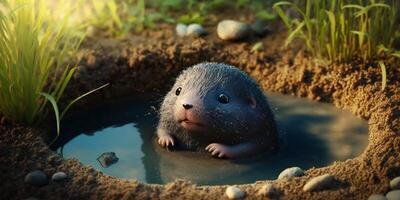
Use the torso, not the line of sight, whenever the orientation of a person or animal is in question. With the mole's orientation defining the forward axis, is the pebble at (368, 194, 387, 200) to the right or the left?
on its left

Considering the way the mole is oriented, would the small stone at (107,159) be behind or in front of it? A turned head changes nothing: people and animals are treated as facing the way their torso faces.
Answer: in front

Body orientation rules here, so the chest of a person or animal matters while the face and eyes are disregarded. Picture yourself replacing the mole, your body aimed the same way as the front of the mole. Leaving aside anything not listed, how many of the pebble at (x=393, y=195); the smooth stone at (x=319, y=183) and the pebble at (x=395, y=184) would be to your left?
3

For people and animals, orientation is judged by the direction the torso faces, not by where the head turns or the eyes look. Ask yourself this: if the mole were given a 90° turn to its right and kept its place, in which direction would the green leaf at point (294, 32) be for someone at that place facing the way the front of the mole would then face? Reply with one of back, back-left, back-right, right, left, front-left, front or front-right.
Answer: right

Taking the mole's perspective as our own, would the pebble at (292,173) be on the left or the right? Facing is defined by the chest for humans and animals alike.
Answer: on its left

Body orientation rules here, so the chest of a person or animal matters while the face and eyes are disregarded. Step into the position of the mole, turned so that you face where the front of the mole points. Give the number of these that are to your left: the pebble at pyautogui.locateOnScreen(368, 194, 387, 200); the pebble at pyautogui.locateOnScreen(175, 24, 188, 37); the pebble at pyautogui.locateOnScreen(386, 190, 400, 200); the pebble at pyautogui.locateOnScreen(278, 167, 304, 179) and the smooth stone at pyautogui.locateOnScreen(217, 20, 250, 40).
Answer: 3

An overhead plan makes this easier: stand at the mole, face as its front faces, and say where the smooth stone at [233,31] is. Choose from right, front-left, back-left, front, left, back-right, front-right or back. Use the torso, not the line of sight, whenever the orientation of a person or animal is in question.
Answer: back-right

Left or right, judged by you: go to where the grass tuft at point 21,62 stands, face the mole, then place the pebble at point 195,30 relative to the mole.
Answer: left

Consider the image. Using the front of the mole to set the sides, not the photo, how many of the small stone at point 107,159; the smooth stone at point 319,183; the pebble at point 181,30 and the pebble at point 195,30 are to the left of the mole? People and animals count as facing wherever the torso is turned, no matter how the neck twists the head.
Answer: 1

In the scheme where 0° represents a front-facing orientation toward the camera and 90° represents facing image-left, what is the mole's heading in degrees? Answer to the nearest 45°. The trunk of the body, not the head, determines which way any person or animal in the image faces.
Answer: approximately 45°

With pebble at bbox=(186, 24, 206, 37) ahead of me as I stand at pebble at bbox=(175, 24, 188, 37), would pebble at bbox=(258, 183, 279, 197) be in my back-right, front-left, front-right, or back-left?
front-right

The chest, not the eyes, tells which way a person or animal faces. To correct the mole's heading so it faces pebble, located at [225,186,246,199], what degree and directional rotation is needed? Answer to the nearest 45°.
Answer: approximately 45° to its left

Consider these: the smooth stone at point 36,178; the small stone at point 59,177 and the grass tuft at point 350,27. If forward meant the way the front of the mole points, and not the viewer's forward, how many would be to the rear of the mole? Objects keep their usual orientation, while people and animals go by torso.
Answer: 1

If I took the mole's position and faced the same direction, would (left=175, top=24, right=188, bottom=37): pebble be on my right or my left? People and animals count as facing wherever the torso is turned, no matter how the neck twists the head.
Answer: on my right

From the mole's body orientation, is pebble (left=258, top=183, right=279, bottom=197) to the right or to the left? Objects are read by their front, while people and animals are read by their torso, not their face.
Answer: on its left

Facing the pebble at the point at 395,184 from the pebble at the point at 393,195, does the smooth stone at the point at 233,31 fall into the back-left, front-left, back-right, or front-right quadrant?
front-left
